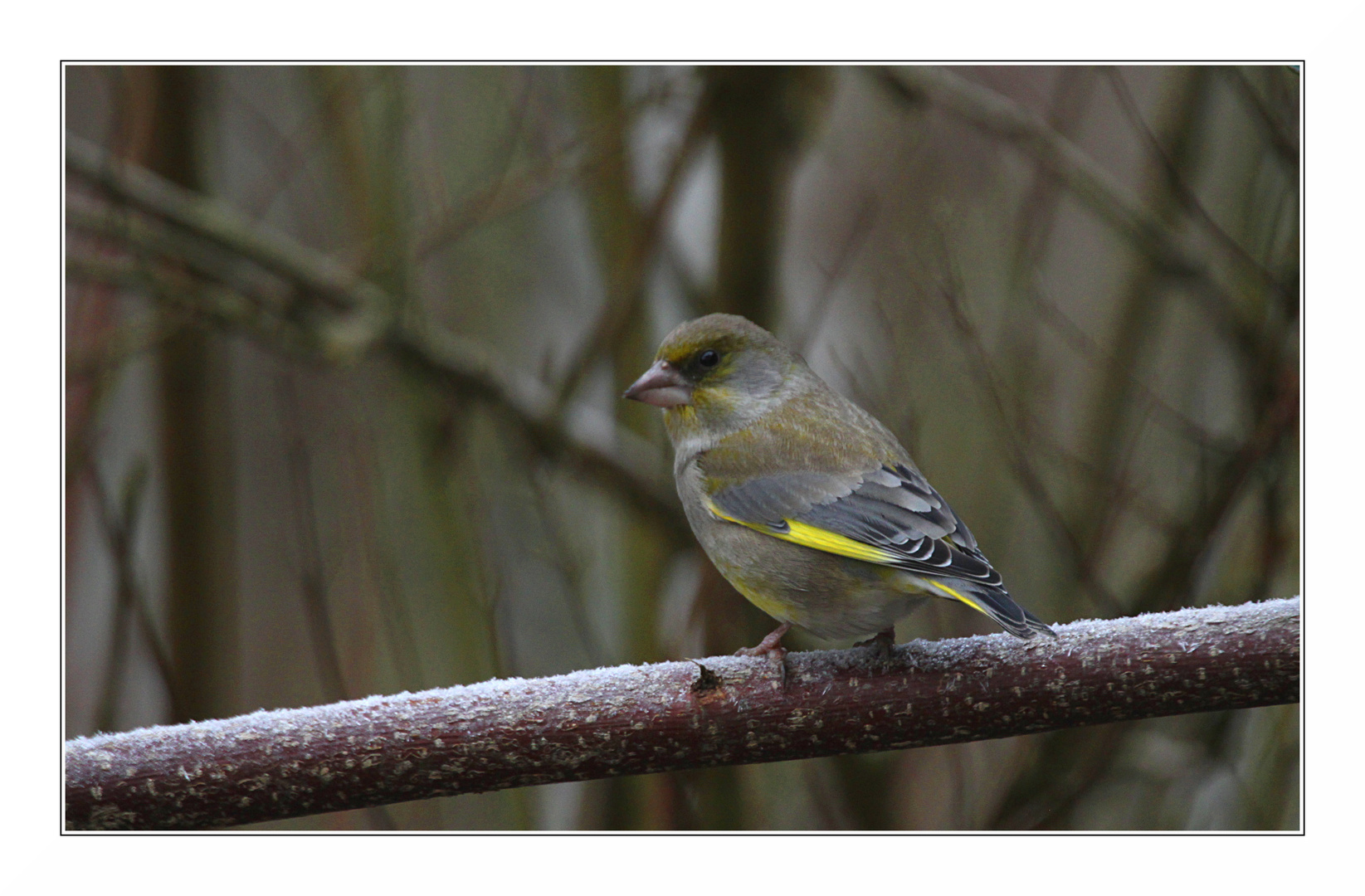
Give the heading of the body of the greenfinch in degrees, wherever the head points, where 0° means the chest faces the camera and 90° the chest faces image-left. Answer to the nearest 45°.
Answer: approximately 90°

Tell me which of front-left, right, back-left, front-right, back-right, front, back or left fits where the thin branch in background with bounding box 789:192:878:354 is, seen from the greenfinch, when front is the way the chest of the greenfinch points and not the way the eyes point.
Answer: right

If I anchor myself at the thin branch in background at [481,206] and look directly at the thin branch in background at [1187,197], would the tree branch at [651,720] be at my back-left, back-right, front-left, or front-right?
front-right

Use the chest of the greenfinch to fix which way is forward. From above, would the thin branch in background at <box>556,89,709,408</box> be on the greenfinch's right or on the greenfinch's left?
on the greenfinch's right

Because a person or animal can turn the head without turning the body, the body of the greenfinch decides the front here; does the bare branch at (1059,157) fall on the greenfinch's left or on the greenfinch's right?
on the greenfinch's right

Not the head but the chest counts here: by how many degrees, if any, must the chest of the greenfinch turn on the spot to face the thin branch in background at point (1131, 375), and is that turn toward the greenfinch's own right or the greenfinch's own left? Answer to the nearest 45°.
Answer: approximately 135° to the greenfinch's own right
